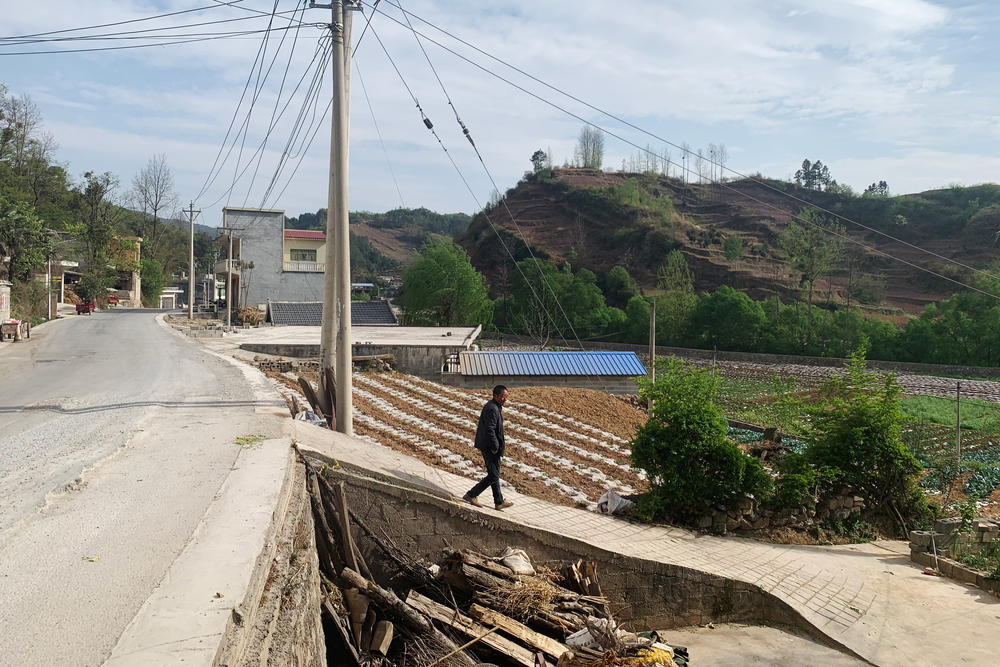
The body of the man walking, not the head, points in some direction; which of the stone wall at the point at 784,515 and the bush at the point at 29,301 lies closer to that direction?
the stone wall

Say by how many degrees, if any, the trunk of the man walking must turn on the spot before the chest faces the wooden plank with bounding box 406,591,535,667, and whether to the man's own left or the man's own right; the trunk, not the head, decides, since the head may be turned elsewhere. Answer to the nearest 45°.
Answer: approximately 90° to the man's own right

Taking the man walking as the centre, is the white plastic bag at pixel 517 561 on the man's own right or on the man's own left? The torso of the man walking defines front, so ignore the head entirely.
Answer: on the man's own right

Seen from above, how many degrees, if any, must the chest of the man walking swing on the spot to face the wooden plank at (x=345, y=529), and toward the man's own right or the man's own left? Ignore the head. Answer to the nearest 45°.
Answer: approximately 135° to the man's own right

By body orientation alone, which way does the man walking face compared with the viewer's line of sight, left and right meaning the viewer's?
facing to the right of the viewer

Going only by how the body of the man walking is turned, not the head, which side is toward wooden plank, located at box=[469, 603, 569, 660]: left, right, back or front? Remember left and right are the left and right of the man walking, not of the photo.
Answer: right
